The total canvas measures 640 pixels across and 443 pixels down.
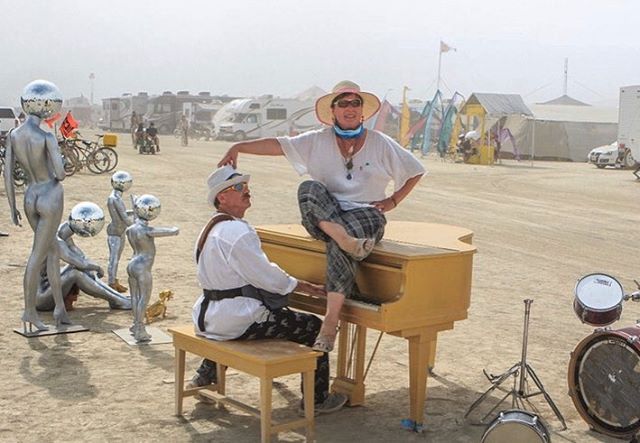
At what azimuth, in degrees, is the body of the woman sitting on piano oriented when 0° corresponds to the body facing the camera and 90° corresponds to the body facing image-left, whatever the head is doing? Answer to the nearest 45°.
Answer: approximately 0°

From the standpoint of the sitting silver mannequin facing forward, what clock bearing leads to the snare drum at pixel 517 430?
The snare drum is roughly at 2 o'clock from the sitting silver mannequin.

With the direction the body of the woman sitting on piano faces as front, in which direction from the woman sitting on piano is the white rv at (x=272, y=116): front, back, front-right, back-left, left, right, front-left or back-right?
back

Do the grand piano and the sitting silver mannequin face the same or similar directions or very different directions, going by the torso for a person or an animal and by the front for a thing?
very different directions

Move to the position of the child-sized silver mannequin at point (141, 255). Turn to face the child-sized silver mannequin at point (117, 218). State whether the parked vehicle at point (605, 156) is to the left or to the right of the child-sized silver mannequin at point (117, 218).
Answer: right

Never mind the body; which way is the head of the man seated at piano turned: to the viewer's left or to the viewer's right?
to the viewer's right

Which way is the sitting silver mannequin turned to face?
to the viewer's right

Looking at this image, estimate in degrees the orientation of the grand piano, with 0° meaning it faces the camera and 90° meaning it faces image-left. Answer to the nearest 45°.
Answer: approximately 45°

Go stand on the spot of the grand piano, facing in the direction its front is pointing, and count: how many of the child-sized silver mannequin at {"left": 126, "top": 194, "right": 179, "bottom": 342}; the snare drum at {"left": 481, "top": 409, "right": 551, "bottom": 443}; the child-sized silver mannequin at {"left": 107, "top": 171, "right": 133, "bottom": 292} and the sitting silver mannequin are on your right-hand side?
3
